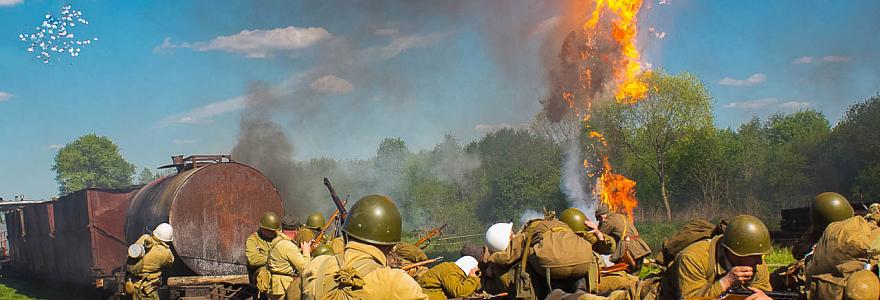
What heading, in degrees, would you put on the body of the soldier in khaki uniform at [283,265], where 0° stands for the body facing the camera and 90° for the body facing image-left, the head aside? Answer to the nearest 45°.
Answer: approximately 225°

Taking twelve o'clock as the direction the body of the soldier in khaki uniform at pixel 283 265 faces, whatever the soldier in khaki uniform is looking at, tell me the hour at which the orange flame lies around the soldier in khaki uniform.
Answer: The orange flame is roughly at 12 o'clock from the soldier in khaki uniform.

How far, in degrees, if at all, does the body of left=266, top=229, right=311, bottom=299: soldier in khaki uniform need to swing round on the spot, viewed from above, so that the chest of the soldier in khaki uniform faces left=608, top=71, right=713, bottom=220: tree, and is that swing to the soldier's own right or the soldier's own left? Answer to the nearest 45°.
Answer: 0° — they already face it

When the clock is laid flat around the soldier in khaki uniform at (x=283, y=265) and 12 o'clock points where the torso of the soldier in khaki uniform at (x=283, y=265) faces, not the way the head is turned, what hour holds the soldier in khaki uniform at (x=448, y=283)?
the soldier in khaki uniform at (x=448, y=283) is roughly at 3 o'clock from the soldier in khaki uniform at (x=283, y=265).

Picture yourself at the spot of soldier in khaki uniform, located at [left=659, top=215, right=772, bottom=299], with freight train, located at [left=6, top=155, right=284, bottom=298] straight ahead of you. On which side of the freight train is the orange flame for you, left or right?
right

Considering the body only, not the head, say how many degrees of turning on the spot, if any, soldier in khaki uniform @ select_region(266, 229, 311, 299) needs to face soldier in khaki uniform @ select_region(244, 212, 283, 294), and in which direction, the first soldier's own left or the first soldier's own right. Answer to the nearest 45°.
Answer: approximately 45° to the first soldier's own left

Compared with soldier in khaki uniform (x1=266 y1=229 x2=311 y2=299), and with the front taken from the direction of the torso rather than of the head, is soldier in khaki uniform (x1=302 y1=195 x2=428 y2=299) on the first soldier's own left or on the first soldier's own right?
on the first soldier's own right

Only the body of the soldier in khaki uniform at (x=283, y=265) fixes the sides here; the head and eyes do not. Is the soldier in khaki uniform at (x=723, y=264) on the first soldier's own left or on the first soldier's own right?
on the first soldier's own right
